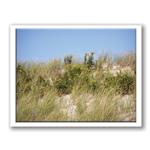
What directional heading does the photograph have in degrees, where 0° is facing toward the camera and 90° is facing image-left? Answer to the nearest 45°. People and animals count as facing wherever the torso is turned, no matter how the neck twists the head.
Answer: approximately 0°
